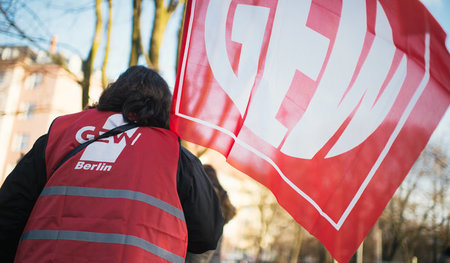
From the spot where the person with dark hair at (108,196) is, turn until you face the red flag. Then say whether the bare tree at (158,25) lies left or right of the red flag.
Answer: left

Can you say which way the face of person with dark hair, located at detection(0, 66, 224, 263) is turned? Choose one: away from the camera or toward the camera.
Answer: away from the camera

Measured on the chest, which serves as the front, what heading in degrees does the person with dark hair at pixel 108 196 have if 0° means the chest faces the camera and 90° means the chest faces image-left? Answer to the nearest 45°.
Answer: approximately 180°

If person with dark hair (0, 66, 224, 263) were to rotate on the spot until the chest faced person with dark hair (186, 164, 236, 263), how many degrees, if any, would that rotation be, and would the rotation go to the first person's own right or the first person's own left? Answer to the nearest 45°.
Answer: approximately 45° to the first person's own right

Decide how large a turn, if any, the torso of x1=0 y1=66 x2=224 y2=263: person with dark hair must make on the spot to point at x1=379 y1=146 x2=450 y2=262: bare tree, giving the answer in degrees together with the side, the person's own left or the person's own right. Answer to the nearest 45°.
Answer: approximately 45° to the person's own right

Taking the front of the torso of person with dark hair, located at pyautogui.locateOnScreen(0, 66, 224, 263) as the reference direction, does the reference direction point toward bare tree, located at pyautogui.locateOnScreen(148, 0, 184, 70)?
yes

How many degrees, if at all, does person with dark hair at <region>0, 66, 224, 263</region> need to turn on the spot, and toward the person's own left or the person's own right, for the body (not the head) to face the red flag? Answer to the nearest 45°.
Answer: approximately 45° to the person's own right

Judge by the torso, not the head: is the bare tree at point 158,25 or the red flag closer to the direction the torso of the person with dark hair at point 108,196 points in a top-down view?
the bare tree
